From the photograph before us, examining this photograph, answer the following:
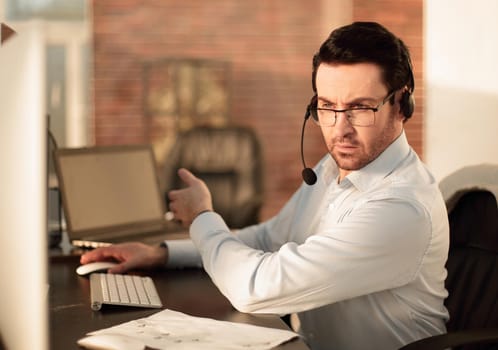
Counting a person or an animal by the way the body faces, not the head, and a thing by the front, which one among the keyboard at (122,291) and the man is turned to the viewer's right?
the keyboard

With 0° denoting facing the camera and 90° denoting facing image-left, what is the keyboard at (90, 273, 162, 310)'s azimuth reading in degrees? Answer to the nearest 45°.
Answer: approximately 270°

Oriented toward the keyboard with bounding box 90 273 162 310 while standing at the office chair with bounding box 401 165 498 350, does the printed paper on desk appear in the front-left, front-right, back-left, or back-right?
front-left

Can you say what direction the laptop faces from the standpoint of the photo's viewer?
facing the viewer and to the right of the viewer

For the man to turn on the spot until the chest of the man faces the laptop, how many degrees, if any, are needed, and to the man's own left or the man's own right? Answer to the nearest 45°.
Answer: approximately 90° to the man's own right

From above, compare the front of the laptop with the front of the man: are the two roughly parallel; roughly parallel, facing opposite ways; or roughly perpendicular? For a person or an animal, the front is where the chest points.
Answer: roughly perpendicular

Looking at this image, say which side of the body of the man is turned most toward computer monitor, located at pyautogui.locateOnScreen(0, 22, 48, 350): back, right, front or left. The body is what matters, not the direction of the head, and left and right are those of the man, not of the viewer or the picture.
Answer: front

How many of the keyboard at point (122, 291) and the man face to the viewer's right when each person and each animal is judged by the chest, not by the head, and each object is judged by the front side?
1

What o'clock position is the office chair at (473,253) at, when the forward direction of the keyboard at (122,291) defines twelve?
The office chair is roughly at 12 o'clock from the keyboard.

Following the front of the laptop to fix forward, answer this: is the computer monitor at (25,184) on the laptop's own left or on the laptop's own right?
on the laptop's own right
